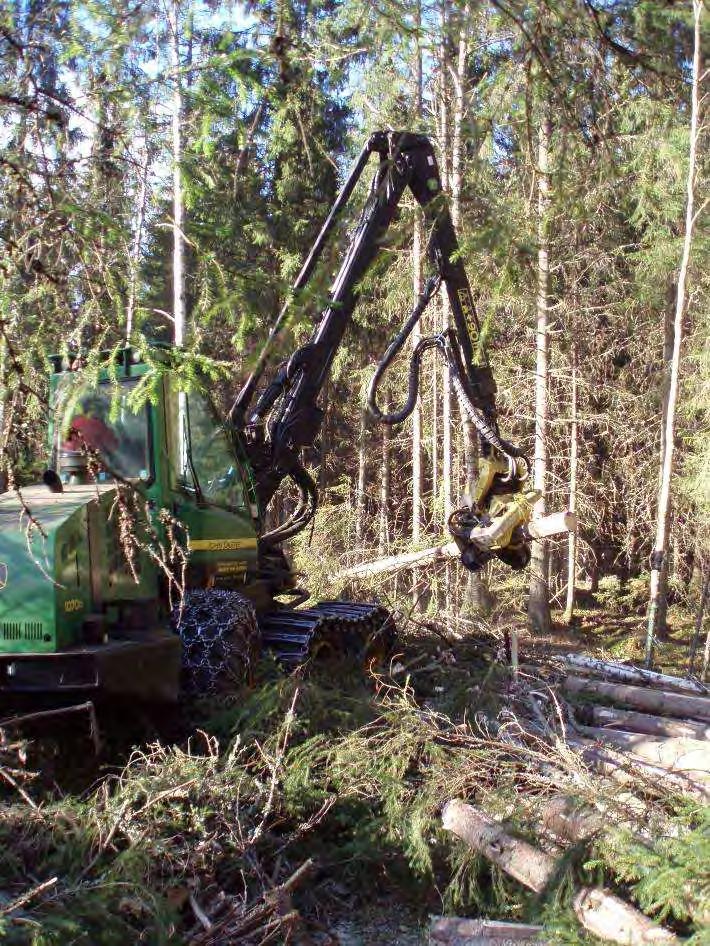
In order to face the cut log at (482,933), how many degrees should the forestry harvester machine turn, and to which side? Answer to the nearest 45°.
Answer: approximately 90° to its right

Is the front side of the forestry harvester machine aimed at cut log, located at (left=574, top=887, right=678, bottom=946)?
no

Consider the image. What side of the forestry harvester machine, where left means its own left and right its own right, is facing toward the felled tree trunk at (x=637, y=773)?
right

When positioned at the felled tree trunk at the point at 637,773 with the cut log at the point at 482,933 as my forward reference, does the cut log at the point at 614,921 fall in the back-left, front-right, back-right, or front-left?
front-left

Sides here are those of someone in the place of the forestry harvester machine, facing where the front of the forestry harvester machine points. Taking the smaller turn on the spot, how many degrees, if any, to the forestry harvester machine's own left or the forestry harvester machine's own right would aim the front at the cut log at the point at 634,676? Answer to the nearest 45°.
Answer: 0° — it already faces it

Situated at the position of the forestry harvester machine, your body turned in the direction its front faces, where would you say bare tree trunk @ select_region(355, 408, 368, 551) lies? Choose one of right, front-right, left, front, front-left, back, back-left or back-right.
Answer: front-left

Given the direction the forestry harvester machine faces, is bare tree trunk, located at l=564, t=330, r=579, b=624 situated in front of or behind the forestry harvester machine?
in front

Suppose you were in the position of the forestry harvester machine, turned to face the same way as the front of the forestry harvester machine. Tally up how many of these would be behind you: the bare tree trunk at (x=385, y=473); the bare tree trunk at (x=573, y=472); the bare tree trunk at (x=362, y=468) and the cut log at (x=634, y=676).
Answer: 0

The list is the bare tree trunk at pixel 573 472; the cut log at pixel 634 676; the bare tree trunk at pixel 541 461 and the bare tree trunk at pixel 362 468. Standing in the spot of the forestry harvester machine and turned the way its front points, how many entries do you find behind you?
0

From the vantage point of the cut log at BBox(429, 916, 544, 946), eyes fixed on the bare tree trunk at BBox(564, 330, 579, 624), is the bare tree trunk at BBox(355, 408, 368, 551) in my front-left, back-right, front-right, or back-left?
front-left

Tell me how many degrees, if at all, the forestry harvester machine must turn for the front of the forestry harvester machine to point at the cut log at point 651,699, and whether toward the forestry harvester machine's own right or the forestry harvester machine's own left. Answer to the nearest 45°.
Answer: approximately 45° to the forestry harvester machine's own right

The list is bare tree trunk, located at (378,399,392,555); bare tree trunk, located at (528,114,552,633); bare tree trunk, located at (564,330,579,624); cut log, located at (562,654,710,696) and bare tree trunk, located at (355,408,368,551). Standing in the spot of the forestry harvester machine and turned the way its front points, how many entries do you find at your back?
0

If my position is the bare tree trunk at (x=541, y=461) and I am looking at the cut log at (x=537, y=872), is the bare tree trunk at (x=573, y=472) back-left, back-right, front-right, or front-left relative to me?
back-left

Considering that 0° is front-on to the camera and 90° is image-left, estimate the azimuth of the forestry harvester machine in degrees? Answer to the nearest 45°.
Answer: approximately 225°

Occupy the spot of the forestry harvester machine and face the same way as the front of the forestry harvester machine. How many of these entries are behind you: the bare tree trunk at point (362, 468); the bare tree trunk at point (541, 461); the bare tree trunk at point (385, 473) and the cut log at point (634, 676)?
0
